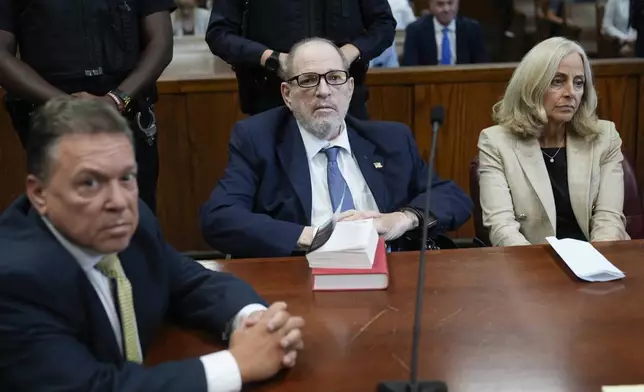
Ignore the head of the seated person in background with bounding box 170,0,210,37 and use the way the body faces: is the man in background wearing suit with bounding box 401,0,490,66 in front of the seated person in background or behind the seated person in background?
in front

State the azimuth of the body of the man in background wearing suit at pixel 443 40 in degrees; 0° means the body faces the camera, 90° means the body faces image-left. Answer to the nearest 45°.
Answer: approximately 0°

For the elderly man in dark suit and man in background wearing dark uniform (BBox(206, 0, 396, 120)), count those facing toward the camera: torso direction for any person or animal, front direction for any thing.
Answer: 2

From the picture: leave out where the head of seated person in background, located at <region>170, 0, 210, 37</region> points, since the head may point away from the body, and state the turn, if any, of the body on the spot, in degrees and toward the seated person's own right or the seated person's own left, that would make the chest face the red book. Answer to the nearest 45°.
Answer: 0° — they already face it

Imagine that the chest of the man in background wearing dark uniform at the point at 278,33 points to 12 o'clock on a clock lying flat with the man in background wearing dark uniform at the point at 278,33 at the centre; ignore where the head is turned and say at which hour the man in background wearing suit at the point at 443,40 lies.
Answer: the man in background wearing suit at the point at 443,40 is roughly at 7 o'clock from the man in background wearing dark uniform at the point at 278,33.

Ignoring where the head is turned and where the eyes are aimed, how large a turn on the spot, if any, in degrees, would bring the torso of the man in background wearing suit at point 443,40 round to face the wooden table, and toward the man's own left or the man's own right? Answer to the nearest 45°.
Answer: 0° — they already face it

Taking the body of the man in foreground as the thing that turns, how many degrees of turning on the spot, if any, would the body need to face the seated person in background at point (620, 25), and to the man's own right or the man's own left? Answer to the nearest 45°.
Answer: approximately 90° to the man's own left

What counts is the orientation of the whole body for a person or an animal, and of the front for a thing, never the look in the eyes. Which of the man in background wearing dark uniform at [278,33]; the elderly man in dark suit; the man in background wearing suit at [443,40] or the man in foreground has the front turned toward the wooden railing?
the man in background wearing suit at [443,40]

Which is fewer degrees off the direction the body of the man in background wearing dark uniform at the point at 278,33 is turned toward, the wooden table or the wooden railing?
the wooden table

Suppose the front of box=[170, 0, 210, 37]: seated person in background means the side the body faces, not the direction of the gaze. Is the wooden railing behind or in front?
in front
